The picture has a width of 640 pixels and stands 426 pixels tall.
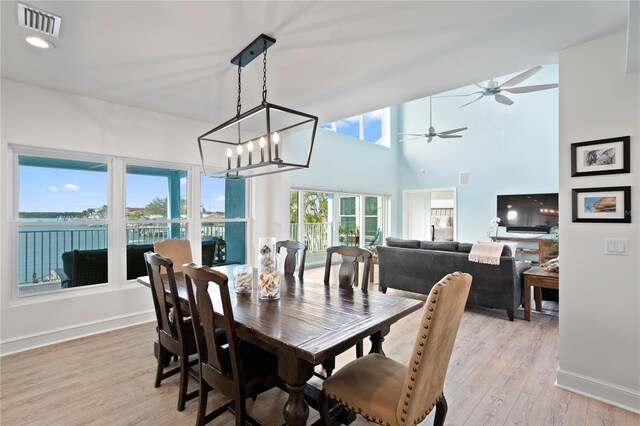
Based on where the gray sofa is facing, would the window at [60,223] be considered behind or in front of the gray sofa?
behind

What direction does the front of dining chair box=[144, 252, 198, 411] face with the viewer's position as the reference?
facing away from the viewer and to the right of the viewer

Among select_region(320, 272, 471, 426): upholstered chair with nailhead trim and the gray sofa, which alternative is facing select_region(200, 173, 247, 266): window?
the upholstered chair with nailhead trim

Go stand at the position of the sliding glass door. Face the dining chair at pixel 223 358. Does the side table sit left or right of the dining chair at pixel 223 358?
left

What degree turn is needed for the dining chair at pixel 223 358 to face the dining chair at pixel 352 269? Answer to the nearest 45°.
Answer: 0° — it already faces it
